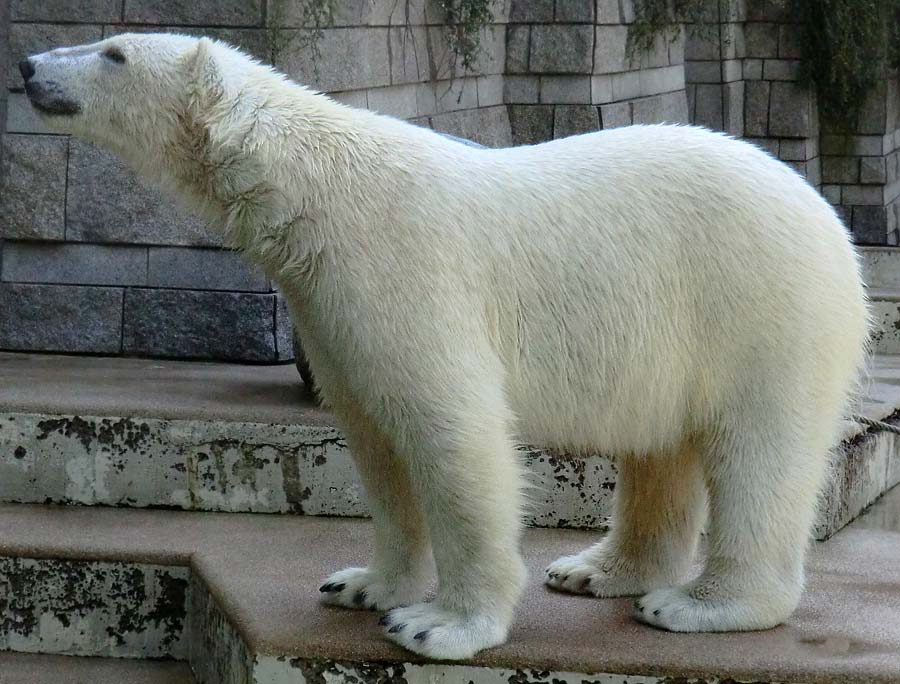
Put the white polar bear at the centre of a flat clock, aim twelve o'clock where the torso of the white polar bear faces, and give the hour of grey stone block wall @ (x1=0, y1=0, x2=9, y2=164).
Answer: The grey stone block wall is roughly at 2 o'clock from the white polar bear.

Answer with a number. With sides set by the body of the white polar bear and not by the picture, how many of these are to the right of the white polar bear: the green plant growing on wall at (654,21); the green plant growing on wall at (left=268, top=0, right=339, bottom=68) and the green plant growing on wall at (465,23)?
3

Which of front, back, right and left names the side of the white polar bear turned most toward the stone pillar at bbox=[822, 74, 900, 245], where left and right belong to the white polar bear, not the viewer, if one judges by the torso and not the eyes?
right

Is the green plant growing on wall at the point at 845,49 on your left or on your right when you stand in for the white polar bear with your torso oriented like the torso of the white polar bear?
on your right

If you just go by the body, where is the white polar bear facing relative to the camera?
to the viewer's left

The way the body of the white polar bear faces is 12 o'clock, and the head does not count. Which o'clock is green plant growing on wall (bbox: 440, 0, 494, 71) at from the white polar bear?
The green plant growing on wall is roughly at 3 o'clock from the white polar bear.
